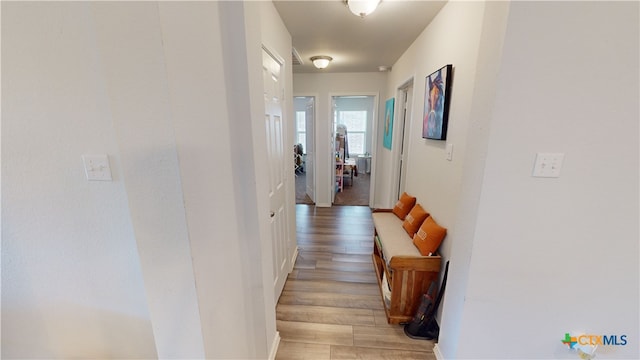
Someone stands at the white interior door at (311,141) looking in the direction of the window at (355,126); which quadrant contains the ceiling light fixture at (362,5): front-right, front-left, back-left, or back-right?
back-right

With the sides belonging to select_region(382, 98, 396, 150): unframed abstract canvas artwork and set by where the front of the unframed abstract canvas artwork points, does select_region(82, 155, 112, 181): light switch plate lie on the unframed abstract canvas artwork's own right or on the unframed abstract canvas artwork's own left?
on the unframed abstract canvas artwork's own left

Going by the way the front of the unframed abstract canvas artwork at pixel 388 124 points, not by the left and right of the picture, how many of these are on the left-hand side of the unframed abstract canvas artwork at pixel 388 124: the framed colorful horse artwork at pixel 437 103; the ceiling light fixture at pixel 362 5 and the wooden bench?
3

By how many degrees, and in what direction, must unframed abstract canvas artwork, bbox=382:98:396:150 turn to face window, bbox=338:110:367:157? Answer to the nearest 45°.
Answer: approximately 90° to its right

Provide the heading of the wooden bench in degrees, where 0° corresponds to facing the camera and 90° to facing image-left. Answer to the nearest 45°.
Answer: approximately 90°

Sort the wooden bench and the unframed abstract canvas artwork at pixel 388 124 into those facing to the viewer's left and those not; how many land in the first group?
2

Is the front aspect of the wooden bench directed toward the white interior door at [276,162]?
yes

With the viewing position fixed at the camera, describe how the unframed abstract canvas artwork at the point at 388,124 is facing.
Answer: facing to the left of the viewer

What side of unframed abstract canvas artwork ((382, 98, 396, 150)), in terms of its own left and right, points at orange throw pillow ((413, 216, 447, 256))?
left

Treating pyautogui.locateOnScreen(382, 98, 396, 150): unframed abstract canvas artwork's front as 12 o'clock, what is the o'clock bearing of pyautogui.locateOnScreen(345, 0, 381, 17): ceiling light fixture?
The ceiling light fixture is roughly at 9 o'clock from the unframed abstract canvas artwork.
